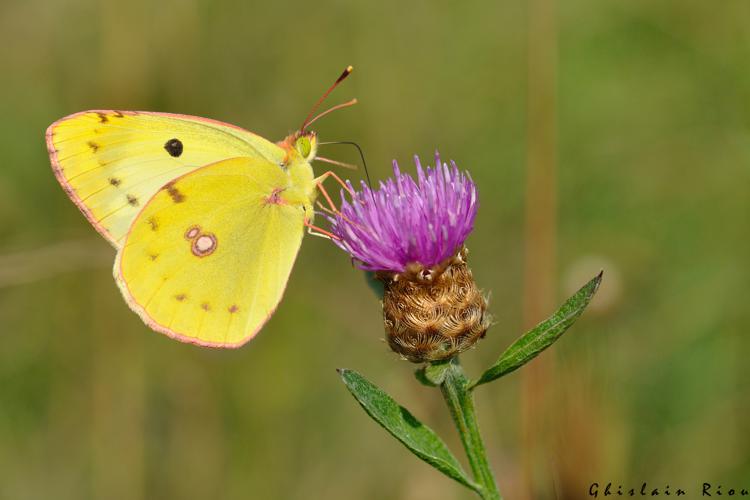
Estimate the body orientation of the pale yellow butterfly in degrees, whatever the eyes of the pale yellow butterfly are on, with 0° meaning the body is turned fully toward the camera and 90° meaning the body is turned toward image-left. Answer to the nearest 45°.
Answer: approximately 270°
